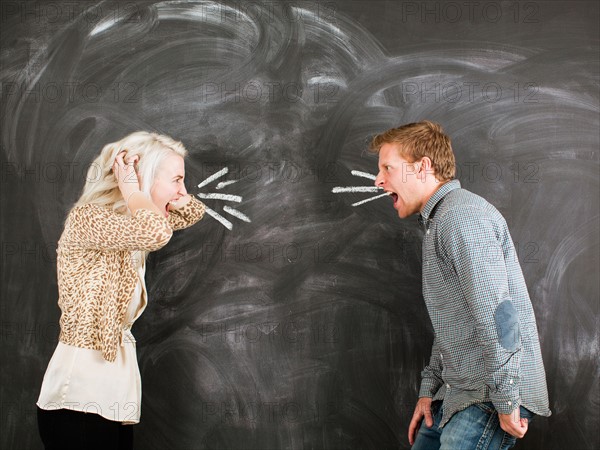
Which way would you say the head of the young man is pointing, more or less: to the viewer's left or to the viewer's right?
to the viewer's left

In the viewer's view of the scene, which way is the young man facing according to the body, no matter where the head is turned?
to the viewer's left

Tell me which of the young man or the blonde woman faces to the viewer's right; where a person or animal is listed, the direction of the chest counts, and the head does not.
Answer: the blonde woman

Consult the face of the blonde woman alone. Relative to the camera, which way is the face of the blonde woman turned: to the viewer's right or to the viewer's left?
to the viewer's right

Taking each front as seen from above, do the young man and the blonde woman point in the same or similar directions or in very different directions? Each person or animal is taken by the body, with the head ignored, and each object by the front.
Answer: very different directions

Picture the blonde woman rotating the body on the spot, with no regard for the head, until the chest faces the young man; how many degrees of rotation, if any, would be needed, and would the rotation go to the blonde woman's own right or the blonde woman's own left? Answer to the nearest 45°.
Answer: approximately 45° to the blonde woman's own right

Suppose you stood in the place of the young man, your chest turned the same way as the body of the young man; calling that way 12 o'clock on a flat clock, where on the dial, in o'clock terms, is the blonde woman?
The blonde woman is roughly at 12 o'clock from the young man.

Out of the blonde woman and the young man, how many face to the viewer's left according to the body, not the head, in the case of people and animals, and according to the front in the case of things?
1

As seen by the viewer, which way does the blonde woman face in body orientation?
to the viewer's right
